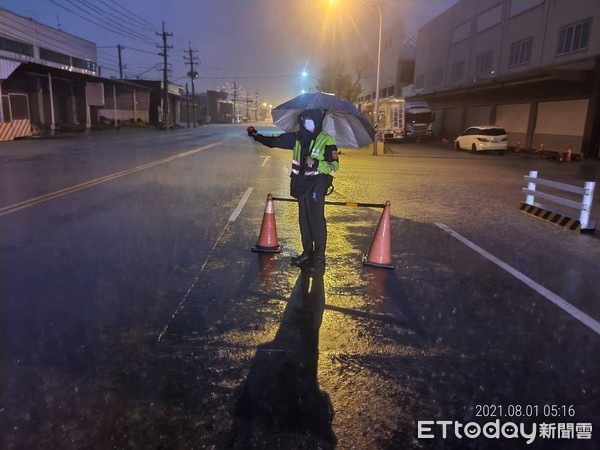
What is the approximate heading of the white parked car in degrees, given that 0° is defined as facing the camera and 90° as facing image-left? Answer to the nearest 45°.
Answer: approximately 135°

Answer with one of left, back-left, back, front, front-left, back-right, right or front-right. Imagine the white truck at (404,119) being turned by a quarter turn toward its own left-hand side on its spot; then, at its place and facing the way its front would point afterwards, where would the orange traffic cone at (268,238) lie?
back-right

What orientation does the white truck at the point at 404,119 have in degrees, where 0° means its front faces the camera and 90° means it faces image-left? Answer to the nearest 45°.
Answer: approximately 315°

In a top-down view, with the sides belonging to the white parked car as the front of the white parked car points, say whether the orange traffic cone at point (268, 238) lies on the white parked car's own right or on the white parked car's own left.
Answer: on the white parked car's own left

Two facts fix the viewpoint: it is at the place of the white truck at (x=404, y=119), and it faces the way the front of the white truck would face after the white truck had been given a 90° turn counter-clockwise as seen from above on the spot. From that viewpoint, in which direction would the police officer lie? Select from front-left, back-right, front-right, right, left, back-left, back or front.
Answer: back-right

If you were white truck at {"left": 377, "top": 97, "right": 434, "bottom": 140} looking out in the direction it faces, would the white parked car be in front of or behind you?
in front

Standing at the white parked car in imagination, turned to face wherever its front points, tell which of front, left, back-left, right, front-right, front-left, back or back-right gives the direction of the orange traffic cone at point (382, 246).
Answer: back-left

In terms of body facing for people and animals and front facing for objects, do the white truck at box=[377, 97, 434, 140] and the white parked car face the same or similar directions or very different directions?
very different directions
